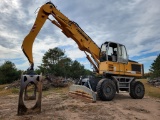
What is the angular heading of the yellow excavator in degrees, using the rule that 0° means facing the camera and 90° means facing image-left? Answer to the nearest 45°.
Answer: approximately 45°

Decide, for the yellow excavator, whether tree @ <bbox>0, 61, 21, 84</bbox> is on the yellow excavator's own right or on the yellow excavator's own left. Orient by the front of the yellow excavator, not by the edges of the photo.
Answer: on the yellow excavator's own right
